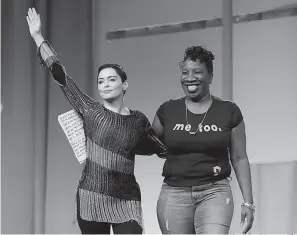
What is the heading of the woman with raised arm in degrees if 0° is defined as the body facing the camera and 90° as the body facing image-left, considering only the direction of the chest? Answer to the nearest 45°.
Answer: approximately 0°

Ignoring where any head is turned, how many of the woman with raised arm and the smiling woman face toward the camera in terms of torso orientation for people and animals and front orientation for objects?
2

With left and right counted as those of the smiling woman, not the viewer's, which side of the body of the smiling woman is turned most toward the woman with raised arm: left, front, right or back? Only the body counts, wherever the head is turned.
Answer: right

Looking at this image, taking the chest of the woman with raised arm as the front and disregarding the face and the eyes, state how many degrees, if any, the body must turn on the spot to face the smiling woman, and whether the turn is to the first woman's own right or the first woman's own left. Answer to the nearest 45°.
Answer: approximately 90° to the first woman's own left
